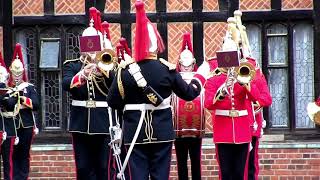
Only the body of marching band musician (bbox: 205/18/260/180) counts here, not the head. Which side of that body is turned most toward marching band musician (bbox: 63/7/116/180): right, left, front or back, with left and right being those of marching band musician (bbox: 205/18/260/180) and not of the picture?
right

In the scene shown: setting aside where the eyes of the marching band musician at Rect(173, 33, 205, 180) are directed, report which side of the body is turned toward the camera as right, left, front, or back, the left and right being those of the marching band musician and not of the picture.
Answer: front

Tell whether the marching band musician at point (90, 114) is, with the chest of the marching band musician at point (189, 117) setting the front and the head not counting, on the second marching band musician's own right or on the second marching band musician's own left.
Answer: on the second marching band musician's own right

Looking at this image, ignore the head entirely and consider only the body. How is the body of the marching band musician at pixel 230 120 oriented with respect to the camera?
toward the camera

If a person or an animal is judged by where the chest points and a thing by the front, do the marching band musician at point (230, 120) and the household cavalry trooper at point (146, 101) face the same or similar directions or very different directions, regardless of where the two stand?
very different directions

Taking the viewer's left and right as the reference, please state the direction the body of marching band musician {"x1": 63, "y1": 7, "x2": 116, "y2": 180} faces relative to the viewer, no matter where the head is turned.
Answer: facing the viewer

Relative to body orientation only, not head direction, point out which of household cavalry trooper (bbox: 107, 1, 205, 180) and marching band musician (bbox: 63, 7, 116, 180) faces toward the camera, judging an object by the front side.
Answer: the marching band musician

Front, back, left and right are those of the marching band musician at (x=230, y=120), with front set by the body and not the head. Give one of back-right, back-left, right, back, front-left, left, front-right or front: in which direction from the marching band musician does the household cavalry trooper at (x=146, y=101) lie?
front-right
